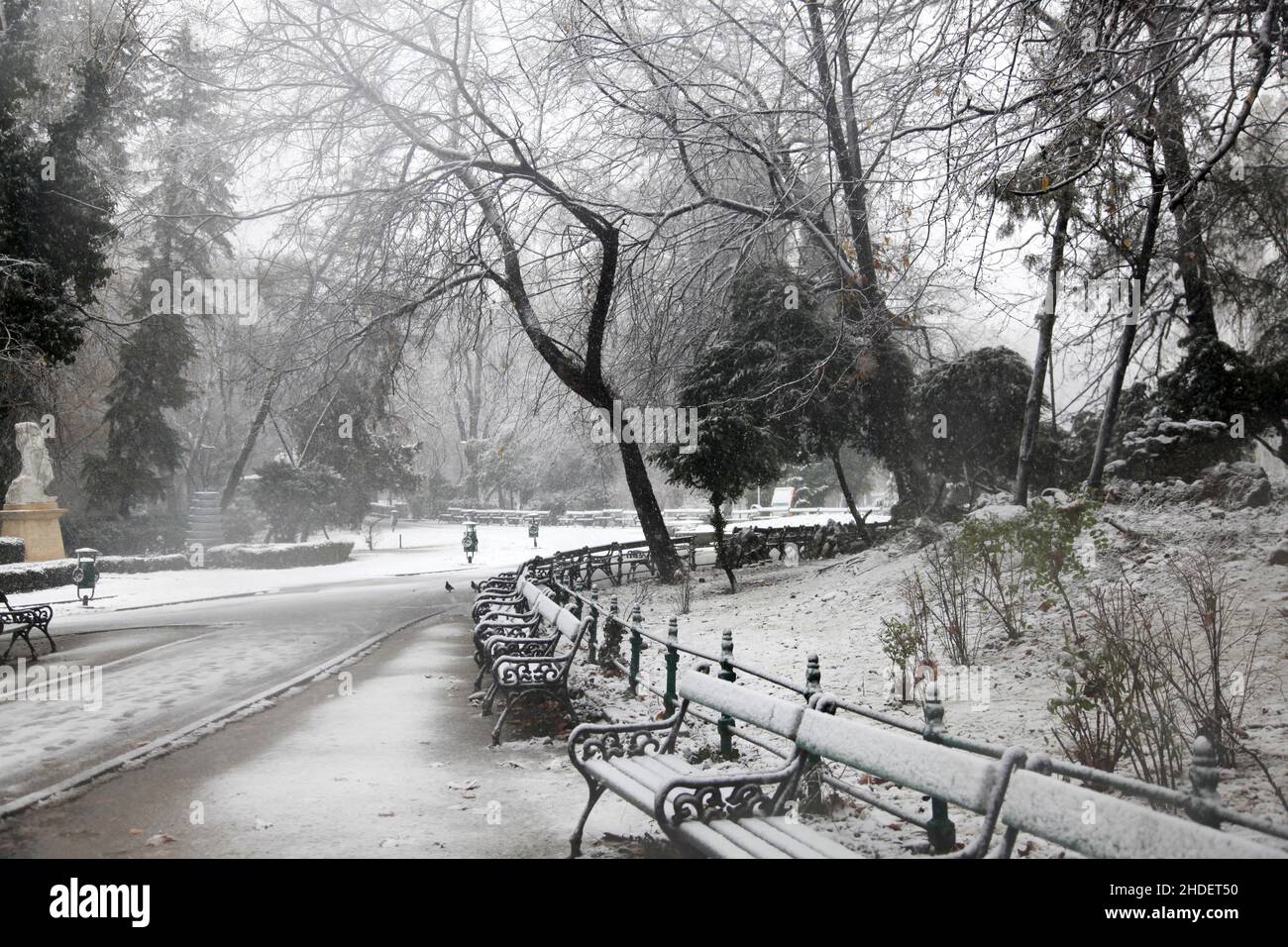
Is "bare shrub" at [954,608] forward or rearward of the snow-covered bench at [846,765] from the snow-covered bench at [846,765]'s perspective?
rearward

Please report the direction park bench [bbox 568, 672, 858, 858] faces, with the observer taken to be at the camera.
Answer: facing the viewer and to the left of the viewer

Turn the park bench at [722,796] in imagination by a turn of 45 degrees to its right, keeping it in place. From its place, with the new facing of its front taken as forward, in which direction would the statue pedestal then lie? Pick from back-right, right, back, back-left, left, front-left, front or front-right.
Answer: front-right

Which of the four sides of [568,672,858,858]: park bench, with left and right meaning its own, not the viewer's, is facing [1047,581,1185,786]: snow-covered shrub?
back

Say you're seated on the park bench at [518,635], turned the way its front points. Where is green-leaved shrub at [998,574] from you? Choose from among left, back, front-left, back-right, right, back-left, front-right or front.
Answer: back

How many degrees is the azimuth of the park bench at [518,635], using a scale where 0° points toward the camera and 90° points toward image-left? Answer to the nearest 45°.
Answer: approximately 90°

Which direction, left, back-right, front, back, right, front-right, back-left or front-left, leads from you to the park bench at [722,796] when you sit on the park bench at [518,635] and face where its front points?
left

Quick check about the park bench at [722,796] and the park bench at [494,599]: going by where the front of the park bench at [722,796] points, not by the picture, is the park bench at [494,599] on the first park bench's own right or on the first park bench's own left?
on the first park bench's own right

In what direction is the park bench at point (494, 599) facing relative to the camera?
to the viewer's left

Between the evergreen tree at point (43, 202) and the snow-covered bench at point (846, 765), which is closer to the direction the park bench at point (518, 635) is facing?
the evergreen tree

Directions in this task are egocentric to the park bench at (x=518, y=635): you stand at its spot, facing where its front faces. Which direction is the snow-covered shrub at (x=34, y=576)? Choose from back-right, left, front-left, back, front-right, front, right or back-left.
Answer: front-right

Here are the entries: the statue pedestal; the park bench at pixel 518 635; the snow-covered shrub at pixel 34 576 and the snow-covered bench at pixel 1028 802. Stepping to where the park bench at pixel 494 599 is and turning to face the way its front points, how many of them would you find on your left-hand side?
2

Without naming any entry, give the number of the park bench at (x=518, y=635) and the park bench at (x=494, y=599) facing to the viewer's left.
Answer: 2

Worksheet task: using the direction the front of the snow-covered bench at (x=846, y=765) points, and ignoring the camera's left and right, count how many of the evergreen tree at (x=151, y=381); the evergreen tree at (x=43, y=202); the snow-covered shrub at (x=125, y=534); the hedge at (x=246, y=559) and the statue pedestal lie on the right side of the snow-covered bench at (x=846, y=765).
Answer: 5
